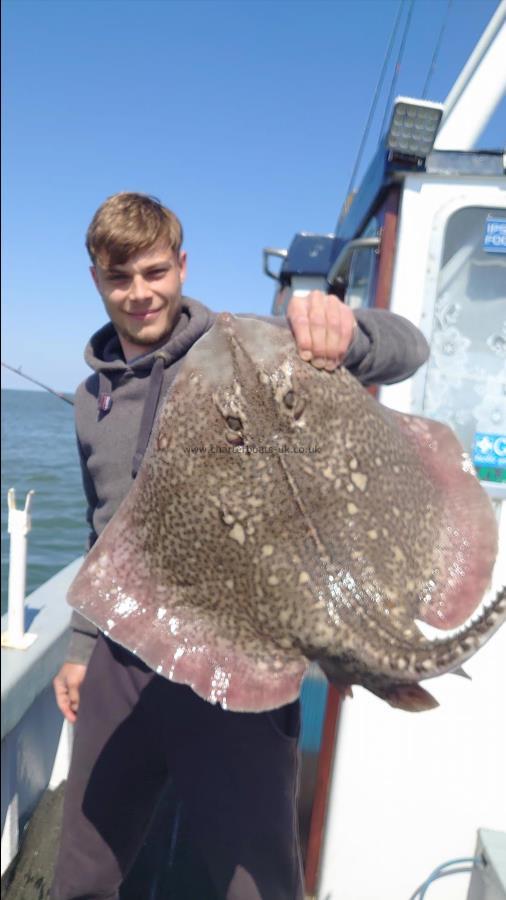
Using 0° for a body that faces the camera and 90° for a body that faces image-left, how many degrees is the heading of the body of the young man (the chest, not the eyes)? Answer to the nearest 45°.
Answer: approximately 0°
